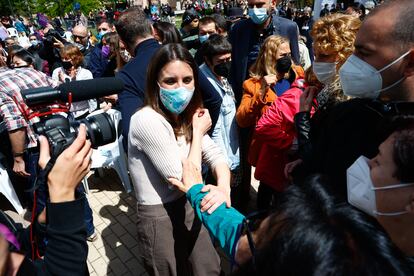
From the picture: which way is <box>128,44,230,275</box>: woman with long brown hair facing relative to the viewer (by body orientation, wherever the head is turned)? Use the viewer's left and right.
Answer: facing the viewer and to the right of the viewer

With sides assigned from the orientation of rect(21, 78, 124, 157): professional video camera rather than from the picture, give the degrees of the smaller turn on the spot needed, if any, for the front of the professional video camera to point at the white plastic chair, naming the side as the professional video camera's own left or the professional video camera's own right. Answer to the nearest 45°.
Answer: approximately 90° to the professional video camera's own left

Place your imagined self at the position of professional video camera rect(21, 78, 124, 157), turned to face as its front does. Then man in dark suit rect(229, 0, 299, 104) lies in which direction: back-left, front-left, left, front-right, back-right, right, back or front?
front-left

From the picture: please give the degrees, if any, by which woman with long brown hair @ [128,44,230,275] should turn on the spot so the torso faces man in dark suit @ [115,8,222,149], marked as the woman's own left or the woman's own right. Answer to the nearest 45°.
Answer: approximately 135° to the woman's own left

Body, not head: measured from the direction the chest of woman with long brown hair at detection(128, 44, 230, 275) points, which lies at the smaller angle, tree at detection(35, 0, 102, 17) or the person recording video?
the person recording video

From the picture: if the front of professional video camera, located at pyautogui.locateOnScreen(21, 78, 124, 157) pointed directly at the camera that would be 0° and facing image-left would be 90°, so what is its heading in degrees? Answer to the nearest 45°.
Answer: approximately 270°

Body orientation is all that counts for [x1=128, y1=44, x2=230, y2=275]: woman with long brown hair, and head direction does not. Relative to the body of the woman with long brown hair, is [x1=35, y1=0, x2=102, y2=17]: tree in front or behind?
behind

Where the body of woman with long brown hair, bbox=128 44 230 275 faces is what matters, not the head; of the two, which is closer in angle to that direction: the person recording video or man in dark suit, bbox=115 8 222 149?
the person recording video

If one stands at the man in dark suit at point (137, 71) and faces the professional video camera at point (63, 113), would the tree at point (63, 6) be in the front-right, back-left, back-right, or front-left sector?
back-right

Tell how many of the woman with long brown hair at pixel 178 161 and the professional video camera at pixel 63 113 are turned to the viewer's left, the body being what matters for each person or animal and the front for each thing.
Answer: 0
